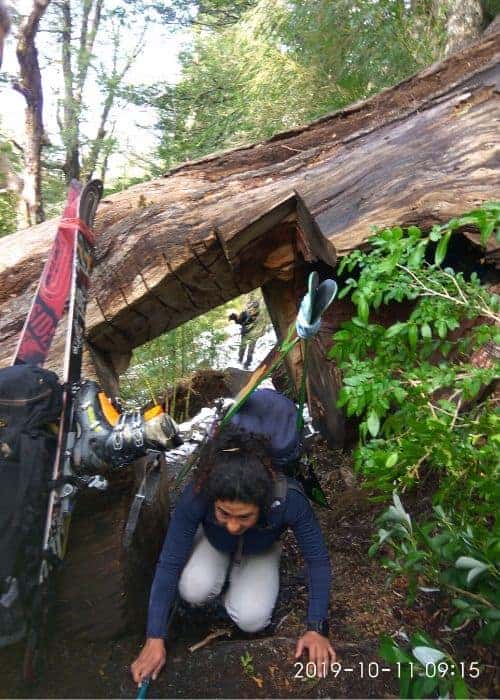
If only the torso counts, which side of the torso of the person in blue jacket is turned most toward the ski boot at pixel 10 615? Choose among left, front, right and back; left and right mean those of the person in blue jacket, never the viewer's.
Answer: right

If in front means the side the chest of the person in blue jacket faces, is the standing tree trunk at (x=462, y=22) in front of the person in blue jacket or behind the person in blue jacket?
behind

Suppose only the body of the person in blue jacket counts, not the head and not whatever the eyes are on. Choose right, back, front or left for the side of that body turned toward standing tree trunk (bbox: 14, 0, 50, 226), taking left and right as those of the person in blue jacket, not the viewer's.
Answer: back

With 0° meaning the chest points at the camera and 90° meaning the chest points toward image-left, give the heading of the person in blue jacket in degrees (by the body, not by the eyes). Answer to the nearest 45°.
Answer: approximately 0°
